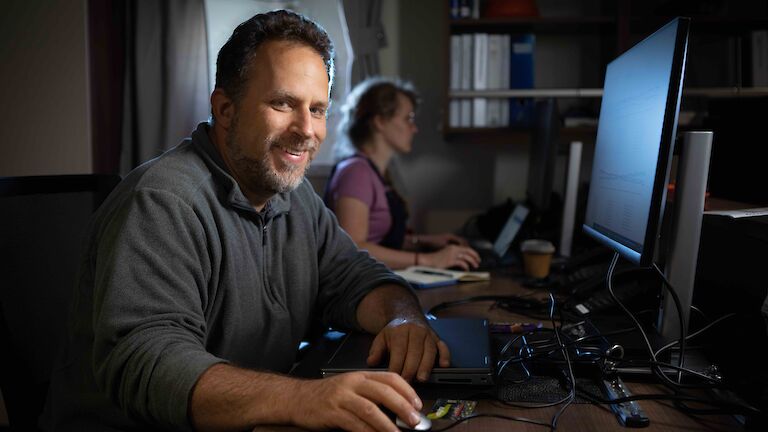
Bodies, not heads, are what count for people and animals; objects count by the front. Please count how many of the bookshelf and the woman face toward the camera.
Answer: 1

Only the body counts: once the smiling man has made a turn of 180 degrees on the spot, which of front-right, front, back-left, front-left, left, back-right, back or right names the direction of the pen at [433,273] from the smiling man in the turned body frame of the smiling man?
right

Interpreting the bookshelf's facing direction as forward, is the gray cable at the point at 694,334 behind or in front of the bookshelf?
in front

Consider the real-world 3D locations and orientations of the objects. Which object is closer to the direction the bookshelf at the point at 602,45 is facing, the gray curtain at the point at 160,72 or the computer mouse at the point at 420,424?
the computer mouse

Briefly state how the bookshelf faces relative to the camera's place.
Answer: facing the viewer

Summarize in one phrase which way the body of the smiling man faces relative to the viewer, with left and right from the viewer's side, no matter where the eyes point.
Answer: facing the viewer and to the right of the viewer

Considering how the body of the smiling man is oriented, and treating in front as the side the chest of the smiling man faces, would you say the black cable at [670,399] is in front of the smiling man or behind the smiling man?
in front

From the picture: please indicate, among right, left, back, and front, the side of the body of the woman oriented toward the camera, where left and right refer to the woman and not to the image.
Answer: right

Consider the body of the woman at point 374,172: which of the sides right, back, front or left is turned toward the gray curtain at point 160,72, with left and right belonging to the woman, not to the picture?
back

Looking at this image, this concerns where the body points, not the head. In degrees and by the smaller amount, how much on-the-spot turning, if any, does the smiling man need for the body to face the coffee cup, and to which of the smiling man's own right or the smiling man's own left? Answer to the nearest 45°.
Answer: approximately 90° to the smiling man's own left

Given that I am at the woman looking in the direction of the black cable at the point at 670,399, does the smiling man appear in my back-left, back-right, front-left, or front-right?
front-right

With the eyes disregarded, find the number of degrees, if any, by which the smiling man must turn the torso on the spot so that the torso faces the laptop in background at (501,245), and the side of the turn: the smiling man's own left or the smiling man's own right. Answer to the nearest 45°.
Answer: approximately 90° to the smiling man's own left

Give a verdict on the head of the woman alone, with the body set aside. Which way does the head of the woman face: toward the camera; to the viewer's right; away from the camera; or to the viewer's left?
to the viewer's right

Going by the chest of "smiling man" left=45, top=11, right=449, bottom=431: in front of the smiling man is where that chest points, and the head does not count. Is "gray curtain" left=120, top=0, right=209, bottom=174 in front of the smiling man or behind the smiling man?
behind

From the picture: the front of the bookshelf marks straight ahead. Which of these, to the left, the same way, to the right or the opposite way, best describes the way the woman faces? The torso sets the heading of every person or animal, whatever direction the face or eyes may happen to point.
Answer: to the left
